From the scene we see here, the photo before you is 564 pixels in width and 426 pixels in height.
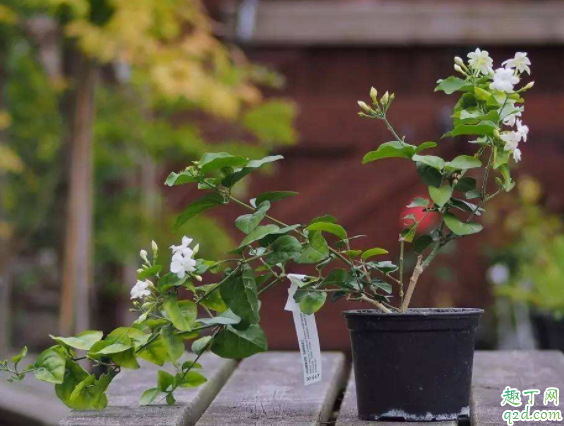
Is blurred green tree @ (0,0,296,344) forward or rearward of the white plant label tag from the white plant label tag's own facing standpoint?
rearward

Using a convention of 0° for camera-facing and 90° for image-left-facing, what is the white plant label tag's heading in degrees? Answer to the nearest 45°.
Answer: approximately 0°

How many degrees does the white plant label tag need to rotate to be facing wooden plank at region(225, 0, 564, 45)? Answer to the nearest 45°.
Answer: approximately 180°
